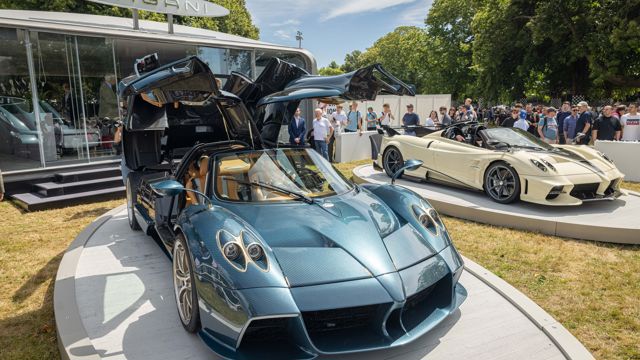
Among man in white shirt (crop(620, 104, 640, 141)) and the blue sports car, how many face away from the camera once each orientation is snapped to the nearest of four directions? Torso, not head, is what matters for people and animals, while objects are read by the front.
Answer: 0

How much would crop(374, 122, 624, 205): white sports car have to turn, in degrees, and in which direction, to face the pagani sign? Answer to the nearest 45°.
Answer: approximately 135° to its right

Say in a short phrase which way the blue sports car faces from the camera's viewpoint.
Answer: facing the viewer and to the right of the viewer

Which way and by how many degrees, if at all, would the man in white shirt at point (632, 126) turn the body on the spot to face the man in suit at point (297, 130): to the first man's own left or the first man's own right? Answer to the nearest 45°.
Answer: approximately 45° to the first man's own right

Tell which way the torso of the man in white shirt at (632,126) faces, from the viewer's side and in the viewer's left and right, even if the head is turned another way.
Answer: facing the viewer

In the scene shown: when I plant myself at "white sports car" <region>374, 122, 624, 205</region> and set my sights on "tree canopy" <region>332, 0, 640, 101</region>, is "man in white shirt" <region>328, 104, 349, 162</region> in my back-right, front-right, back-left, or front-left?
front-left

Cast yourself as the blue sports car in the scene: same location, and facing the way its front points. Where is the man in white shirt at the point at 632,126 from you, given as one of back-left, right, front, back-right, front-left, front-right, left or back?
left

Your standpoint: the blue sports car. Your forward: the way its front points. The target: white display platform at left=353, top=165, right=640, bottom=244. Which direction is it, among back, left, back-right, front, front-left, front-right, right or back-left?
left

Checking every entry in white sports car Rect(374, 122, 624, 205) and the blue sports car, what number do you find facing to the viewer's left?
0

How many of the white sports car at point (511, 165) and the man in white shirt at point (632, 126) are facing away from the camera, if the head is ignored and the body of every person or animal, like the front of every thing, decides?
0

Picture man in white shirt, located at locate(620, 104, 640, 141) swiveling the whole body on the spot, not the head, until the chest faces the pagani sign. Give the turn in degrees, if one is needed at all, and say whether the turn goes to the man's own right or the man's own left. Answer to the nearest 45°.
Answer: approximately 45° to the man's own right

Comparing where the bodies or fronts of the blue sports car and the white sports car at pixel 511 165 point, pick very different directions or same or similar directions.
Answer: same or similar directions

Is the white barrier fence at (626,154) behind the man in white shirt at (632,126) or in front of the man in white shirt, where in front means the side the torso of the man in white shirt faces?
in front

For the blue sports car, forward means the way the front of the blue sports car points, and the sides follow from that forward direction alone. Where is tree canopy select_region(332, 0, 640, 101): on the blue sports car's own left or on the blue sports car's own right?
on the blue sports car's own left
